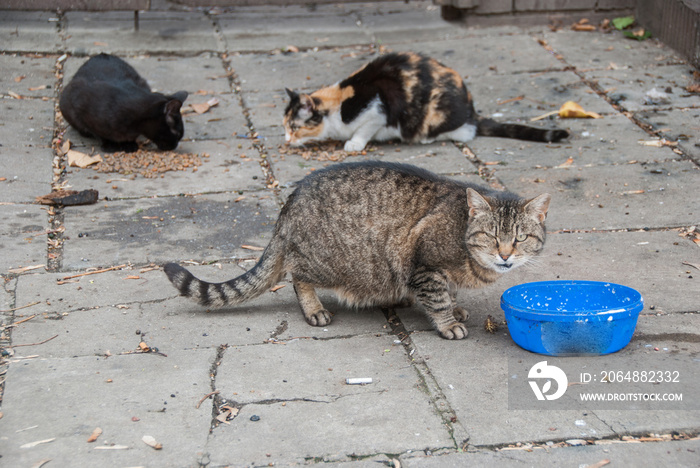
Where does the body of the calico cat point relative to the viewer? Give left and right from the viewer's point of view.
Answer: facing to the left of the viewer

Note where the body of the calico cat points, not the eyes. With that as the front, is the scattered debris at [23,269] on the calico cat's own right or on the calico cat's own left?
on the calico cat's own left

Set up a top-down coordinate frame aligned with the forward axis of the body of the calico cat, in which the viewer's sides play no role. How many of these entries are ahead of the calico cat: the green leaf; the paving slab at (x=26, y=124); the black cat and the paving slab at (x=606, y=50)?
2

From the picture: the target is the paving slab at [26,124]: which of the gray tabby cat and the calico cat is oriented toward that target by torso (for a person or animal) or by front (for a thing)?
the calico cat

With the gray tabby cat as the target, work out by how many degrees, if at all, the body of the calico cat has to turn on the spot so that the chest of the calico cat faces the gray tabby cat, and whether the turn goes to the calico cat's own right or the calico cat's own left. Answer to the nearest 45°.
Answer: approximately 90° to the calico cat's own left

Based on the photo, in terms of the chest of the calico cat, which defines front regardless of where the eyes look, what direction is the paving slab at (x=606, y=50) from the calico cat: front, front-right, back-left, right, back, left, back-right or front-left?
back-right

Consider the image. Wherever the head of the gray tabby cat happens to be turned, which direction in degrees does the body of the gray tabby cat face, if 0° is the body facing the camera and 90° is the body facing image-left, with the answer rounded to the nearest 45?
approximately 270°

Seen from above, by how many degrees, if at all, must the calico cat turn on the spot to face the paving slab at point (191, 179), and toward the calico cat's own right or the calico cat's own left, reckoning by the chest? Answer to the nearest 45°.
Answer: approximately 45° to the calico cat's own left

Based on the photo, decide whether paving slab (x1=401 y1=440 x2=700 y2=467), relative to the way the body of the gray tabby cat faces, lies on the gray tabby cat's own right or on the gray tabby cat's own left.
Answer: on the gray tabby cat's own right

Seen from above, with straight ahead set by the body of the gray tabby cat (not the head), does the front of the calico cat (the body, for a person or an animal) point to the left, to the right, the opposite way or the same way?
the opposite way

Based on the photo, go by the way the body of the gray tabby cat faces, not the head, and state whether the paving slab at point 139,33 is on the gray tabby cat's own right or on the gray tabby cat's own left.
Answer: on the gray tabby cat's own left

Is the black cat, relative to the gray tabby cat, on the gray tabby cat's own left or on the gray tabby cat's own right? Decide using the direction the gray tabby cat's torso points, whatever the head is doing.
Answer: on the gray tabby cat's own left

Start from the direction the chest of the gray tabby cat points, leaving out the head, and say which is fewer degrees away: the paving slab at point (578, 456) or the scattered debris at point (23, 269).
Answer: the paving slab

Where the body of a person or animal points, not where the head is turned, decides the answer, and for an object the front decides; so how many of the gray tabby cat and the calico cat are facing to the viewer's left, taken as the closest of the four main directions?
1
